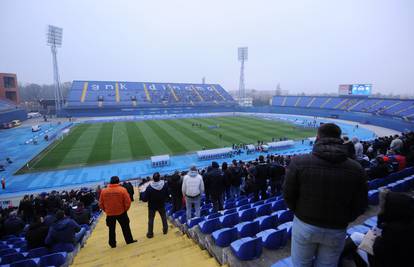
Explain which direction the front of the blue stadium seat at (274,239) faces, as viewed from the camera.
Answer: facing away from the viewer and to the left of the viewer

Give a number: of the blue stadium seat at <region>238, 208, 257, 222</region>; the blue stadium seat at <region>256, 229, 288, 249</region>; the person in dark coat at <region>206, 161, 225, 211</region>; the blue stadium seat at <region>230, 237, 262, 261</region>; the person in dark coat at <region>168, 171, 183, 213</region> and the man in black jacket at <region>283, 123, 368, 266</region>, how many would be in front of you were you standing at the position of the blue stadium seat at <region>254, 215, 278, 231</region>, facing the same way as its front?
3

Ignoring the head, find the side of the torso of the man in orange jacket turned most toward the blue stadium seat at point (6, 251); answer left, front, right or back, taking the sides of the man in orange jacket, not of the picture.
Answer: left

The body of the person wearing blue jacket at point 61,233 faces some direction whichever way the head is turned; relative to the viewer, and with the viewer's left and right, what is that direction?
facing away from the viewer

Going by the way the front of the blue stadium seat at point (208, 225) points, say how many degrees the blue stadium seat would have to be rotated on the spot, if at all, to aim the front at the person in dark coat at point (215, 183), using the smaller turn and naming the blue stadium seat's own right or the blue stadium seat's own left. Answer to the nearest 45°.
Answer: approximately 45° to the blue stadium seat's own right

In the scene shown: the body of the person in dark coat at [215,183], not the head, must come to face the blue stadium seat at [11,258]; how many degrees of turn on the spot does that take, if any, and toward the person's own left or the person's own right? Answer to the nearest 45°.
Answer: approximately 135° to the person's own left

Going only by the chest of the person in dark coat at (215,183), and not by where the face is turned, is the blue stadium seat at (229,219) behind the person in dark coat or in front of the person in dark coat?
behind
